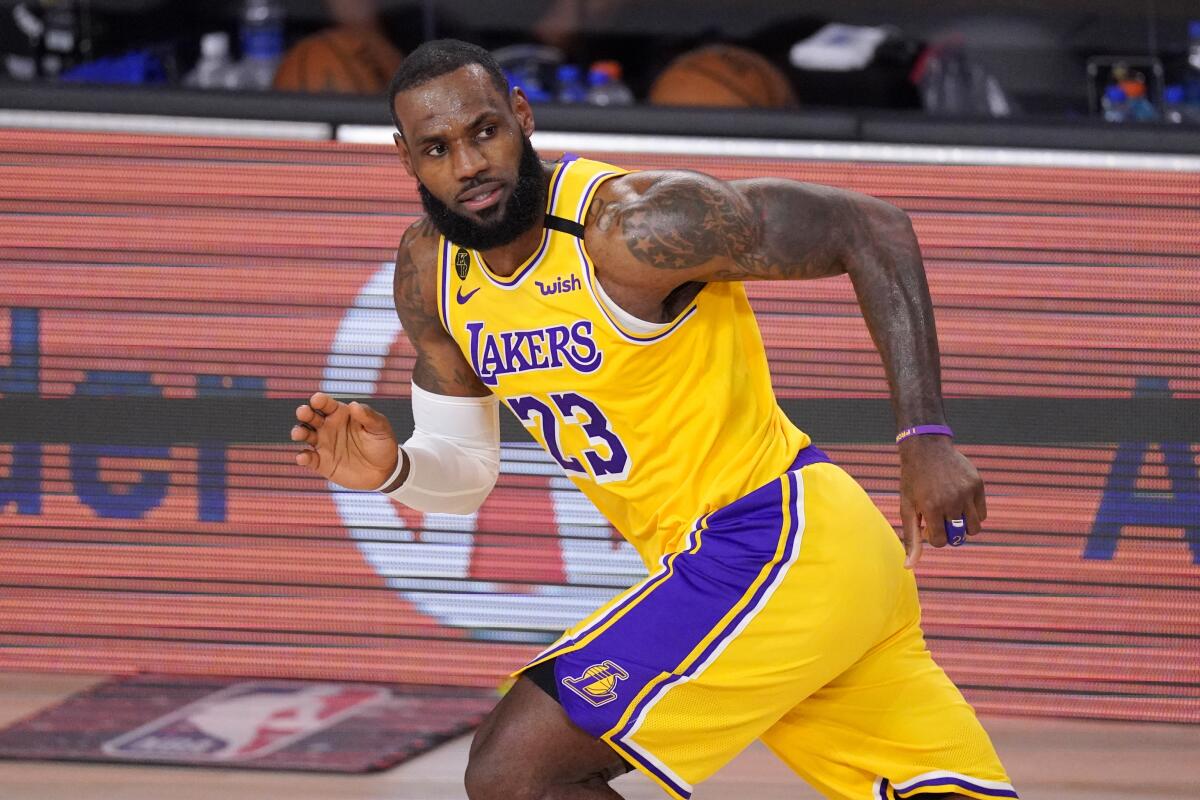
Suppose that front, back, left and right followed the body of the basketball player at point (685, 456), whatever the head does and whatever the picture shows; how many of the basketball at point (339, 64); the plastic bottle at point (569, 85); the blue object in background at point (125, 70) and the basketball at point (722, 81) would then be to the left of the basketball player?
0

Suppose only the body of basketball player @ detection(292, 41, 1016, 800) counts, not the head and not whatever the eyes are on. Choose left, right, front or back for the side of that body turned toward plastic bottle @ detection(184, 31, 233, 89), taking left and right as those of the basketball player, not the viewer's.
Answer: right

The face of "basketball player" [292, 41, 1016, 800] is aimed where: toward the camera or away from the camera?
toward the camera

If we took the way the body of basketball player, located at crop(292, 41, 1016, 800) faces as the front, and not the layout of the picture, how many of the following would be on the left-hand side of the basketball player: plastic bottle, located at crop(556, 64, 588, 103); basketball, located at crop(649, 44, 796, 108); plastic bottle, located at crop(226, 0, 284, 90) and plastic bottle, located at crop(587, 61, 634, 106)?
0

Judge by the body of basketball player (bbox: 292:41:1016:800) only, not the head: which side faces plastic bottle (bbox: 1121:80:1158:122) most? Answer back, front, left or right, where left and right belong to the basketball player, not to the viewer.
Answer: back

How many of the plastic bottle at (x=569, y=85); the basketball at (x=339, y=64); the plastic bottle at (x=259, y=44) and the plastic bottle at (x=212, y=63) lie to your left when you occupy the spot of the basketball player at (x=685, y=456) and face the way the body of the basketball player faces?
0

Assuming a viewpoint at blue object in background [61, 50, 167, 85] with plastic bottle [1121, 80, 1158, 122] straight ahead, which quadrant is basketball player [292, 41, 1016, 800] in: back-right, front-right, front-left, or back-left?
front-right

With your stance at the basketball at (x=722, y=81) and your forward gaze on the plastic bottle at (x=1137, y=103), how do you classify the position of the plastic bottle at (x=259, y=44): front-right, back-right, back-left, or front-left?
back-left

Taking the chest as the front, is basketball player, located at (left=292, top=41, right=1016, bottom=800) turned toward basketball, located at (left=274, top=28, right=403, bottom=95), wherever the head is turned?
no

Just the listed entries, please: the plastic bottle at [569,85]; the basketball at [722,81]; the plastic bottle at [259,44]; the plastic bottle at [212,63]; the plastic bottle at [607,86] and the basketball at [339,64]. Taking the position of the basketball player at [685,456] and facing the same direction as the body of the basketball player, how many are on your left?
0

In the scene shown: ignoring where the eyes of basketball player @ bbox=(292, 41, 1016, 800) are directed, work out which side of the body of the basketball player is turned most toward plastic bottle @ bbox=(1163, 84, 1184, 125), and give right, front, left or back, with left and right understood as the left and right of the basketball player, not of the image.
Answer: back

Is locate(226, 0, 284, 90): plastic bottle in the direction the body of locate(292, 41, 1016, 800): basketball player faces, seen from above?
no

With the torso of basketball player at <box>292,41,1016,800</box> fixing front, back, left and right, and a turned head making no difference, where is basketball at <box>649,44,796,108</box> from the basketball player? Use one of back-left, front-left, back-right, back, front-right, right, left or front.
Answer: back-right

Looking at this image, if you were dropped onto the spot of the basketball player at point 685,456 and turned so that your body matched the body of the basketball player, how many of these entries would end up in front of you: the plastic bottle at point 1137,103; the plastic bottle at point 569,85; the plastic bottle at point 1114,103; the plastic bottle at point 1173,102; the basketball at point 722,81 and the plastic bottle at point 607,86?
0

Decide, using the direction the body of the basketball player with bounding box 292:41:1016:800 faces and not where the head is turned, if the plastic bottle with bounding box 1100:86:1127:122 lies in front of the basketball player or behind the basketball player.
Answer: behind

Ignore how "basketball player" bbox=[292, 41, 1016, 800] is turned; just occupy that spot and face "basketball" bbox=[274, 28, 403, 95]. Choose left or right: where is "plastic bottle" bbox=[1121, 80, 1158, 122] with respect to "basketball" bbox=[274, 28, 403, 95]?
right

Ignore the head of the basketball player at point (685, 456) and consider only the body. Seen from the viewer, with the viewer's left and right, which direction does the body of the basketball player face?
facing the viewer and to the left of the viewer
